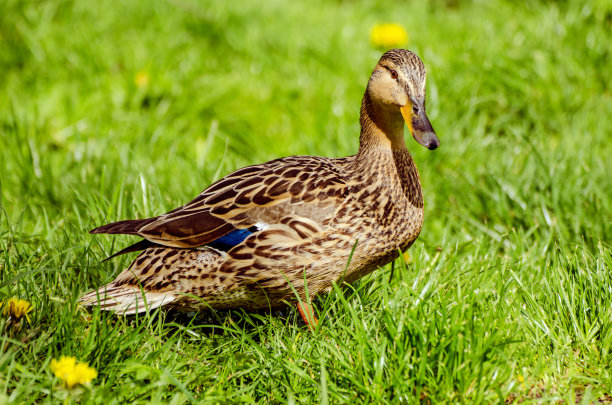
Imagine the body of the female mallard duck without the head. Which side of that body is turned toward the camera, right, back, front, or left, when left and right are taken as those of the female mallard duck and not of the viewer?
right

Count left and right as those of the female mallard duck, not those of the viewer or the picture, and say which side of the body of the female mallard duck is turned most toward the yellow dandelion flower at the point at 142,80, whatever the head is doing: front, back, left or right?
left

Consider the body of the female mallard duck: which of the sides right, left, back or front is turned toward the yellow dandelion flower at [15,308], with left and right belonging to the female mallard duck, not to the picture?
back

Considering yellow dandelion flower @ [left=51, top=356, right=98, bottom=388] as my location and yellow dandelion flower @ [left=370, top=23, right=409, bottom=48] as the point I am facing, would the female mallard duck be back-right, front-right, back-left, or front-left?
front-right

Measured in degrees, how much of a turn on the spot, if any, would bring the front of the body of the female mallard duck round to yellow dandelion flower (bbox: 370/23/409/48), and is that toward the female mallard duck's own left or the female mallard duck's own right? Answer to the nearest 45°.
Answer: approximately 90° to the female mallard duck's own left

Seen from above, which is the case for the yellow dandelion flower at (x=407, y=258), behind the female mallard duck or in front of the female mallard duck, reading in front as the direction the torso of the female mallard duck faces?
in front

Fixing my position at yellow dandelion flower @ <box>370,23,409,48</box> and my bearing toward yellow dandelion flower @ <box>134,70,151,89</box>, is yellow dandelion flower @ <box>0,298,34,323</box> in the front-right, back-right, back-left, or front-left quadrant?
front-left

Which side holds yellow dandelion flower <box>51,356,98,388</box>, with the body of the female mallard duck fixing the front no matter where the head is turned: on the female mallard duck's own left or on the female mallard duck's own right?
on the female mallard duck's own right

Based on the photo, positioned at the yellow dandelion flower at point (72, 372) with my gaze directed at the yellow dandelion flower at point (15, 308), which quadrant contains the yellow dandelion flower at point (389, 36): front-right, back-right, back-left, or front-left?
front-right
